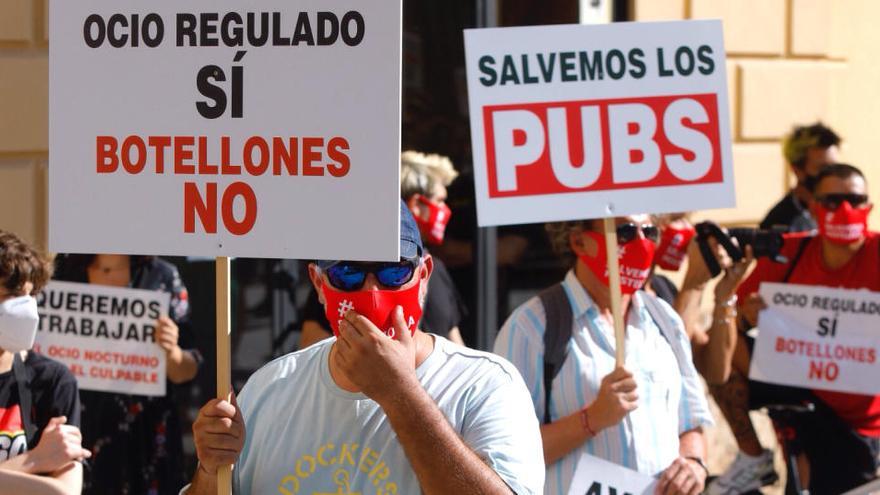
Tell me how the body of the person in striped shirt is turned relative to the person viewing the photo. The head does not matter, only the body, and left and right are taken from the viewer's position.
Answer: facing the viewer and to the right of the viewer

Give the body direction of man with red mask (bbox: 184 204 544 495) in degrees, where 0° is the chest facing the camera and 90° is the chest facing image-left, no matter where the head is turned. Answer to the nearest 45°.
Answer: approximately 0°

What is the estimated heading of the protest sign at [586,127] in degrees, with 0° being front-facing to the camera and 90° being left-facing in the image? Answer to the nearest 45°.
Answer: approximately 0°
